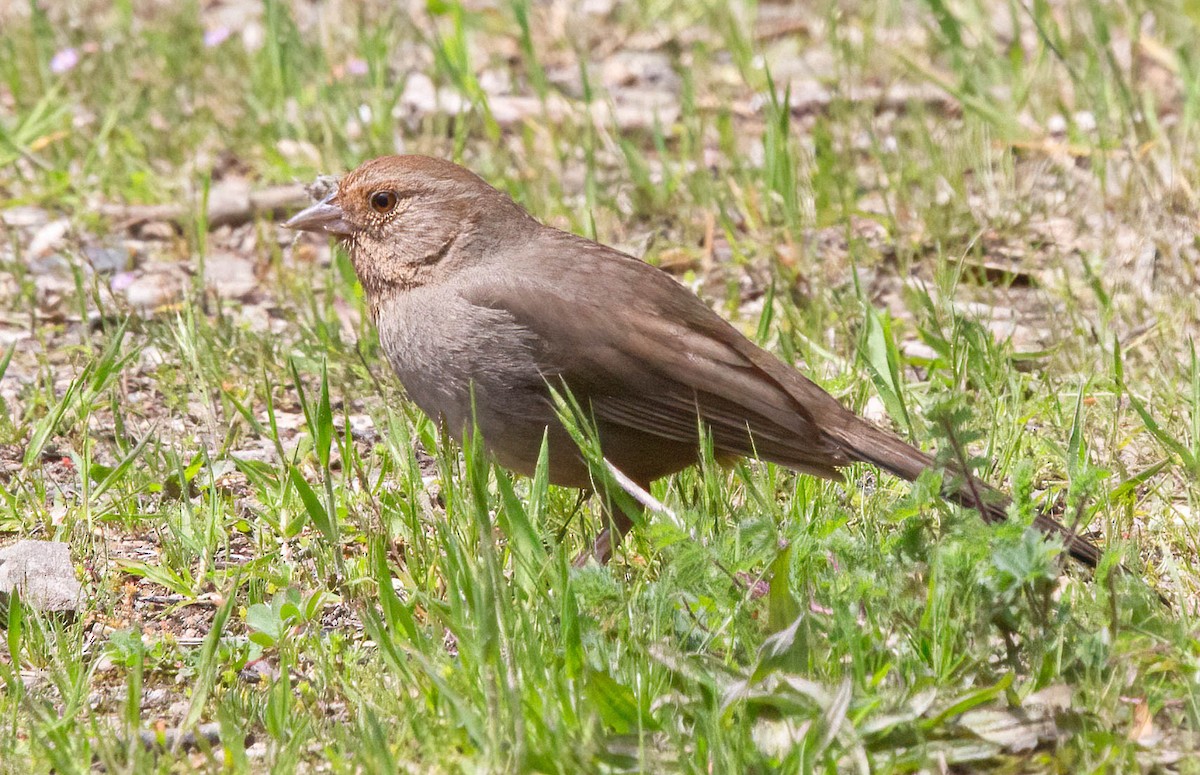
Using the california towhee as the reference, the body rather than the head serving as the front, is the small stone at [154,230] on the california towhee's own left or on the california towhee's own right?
on the california towhee's own right

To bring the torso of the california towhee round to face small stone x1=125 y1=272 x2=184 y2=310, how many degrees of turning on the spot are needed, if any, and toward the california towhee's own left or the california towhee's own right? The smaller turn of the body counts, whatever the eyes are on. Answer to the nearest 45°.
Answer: approximately 45° to the california towhee's own right

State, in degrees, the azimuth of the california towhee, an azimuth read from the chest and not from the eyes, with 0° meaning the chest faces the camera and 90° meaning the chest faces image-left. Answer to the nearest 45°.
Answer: approximately 90°

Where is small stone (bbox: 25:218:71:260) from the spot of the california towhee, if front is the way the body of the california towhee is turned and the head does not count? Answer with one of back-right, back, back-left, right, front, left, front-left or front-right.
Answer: front-right
